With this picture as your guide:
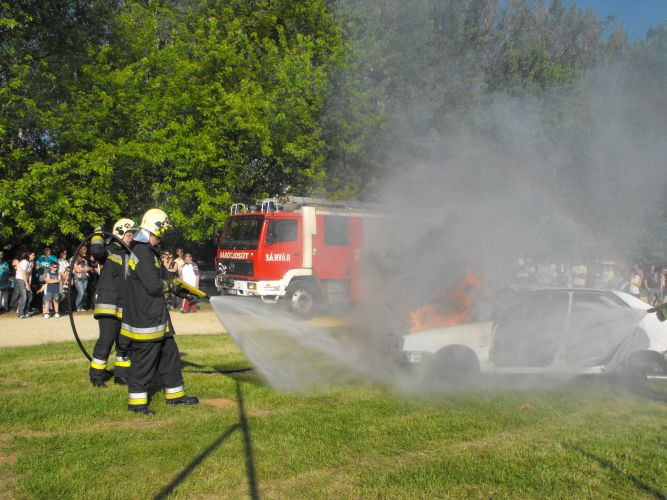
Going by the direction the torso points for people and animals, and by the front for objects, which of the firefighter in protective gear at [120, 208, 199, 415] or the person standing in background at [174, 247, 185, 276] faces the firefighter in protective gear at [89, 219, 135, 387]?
the person standing in background

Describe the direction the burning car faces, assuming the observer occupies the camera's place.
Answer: facing to the left of the viewer

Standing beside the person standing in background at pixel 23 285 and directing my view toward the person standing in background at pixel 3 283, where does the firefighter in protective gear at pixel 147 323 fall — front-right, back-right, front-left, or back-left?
back-left

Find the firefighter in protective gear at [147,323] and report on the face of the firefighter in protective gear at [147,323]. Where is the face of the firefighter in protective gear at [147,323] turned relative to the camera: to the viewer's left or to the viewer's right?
to the viewer's right

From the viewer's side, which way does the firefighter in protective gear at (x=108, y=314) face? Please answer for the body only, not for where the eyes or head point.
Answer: to the viewer's right

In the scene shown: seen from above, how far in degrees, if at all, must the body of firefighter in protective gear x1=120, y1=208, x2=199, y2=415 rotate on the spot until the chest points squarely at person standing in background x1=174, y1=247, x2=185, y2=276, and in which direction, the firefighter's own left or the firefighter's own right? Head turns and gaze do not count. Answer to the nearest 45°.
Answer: approximately 90° to the firefighter's own left

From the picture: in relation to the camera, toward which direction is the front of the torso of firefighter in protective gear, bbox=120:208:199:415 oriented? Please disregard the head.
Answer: to the viewer's right

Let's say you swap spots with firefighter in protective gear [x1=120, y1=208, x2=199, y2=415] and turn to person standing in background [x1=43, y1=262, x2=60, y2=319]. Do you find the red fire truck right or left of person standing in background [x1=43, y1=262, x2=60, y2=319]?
right

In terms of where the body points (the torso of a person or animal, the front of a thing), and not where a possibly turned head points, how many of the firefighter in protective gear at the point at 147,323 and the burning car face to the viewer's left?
1
